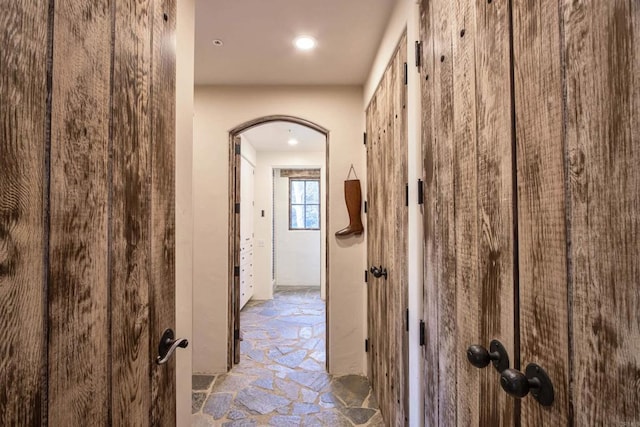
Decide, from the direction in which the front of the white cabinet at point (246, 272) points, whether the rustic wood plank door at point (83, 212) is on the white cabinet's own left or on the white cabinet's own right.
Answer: on the white cabinet's own right

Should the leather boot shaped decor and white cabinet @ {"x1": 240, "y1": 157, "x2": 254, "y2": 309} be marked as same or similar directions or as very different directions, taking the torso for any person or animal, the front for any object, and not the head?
very different directions

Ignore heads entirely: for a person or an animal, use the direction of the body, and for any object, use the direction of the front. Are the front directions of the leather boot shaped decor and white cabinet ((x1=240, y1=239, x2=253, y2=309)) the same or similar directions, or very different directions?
very different directions

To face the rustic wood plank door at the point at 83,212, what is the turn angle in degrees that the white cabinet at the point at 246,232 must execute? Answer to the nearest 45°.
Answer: approximately 90° to its right

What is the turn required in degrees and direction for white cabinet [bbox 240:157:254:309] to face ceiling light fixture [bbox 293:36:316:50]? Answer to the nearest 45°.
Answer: approximately 90° to its right

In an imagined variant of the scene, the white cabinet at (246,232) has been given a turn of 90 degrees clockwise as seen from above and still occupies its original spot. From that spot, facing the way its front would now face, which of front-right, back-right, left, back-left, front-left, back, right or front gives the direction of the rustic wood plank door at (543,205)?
front

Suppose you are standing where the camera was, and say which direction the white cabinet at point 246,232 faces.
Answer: facing to the right of the viewer

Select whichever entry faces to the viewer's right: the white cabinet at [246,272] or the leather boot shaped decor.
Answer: the white cabinet

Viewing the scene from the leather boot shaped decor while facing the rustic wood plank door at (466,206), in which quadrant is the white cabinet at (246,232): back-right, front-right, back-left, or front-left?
back-right

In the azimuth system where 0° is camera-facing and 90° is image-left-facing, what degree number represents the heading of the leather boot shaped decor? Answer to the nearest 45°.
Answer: approximately 90°

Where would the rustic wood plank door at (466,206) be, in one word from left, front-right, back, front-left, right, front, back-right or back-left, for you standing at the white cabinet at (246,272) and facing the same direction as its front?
right
